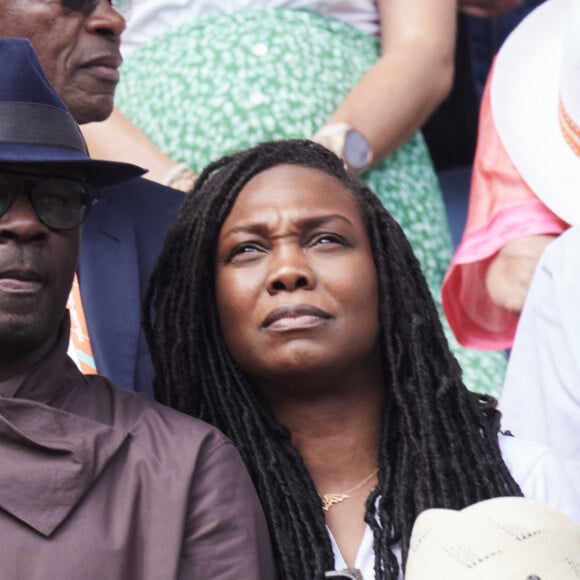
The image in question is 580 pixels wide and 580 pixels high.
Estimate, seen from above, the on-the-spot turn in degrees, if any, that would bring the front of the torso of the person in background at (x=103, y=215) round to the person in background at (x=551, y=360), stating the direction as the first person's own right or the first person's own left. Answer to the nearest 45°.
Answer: approximately 45° to the first person's own left

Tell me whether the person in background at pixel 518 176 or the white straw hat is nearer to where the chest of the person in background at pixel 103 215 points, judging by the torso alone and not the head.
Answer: the white straw hat

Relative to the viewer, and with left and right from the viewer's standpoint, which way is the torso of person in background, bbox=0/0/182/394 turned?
facing the viewer and to the right of the viewer

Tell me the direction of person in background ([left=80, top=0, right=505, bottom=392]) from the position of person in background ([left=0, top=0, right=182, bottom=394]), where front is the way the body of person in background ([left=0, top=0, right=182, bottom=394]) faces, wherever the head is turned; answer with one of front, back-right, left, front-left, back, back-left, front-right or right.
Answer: left

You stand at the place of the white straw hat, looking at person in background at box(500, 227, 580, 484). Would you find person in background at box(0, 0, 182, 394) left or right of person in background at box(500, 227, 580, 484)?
left

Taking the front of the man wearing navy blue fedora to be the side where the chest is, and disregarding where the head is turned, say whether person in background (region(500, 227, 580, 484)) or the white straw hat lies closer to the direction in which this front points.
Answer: the white straw hat

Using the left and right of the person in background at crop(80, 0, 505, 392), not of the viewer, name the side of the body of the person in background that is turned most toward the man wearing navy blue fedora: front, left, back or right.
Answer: front

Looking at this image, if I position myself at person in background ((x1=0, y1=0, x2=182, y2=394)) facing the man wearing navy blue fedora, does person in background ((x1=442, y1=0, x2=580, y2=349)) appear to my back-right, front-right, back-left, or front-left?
back-left

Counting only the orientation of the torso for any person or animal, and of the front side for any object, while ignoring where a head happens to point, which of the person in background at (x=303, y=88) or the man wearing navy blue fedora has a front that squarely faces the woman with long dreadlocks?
the person in background

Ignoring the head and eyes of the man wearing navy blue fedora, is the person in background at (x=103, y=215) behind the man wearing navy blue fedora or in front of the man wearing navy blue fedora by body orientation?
behind

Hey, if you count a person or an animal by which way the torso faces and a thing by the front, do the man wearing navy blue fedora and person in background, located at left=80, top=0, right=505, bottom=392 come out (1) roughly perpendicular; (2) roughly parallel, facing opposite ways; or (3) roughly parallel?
roughly parallel

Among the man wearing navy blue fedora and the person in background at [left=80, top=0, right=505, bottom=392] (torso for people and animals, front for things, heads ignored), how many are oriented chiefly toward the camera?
2

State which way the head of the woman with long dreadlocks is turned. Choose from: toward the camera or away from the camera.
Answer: toward the camera

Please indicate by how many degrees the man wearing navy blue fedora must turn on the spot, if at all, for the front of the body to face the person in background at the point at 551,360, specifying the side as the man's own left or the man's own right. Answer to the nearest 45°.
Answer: approximately 135° to the man's own left

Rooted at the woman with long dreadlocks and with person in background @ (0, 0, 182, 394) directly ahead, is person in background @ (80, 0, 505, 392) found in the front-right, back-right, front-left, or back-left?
front-right

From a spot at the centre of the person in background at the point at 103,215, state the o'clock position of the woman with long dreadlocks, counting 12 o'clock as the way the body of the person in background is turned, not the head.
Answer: The woman with long dreadlocks is roughly at 12 o'clock from the person in background.

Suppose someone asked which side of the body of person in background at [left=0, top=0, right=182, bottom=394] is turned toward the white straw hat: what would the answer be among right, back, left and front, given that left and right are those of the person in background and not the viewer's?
front

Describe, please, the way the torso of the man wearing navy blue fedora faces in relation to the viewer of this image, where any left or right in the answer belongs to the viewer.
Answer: facing the viewer

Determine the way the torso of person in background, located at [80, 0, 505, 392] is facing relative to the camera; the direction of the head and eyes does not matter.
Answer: toward the camera

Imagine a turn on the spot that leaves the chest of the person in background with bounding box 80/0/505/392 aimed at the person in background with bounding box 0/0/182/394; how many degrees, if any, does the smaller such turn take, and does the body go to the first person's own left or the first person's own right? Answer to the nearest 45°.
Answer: approximately 45° to the first person's own right
